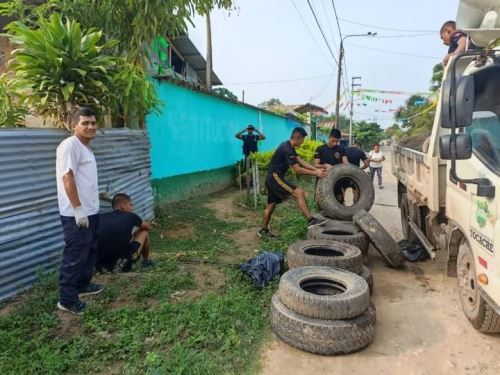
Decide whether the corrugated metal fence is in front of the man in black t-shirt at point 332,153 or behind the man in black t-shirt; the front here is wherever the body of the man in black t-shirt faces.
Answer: in front

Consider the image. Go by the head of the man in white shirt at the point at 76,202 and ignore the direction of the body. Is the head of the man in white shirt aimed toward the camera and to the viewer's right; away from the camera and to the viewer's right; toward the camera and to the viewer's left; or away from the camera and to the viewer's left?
toward the camera and to the viewer's right

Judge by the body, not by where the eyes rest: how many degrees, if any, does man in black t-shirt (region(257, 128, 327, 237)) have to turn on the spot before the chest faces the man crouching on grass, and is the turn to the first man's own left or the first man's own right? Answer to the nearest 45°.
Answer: approximately 135° to the first man's own right

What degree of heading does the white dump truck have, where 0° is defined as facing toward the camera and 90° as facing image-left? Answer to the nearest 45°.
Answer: approximately 315°

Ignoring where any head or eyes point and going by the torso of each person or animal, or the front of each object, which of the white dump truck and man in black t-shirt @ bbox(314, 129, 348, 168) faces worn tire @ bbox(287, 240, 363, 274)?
the man in black t-shirt

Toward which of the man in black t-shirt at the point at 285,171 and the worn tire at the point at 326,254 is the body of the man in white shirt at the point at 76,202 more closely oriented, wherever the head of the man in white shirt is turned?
the worn tire

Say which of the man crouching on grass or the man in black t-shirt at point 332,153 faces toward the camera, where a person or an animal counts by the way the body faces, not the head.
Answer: the man in black t-shirt

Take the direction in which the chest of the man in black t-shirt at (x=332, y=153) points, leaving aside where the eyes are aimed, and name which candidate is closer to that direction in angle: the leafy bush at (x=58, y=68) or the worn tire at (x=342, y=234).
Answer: the worn tire

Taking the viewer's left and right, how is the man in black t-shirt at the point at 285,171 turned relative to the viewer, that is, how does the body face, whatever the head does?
facing to the right of the viewer

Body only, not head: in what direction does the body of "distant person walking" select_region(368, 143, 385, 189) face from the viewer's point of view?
toward the camera

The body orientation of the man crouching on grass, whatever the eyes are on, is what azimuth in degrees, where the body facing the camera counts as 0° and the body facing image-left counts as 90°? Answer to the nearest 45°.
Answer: approximately 225°

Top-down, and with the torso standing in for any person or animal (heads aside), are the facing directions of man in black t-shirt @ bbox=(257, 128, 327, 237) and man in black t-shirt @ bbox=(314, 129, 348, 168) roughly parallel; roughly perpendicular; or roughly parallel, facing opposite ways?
roughly perpendicular

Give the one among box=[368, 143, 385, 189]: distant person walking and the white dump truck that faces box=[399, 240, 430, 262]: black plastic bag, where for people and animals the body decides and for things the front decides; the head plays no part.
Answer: the distant person walking

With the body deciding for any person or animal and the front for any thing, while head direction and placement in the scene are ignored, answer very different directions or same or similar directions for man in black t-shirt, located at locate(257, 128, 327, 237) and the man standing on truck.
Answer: very different directions

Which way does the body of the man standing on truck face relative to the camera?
to the viewer's left
